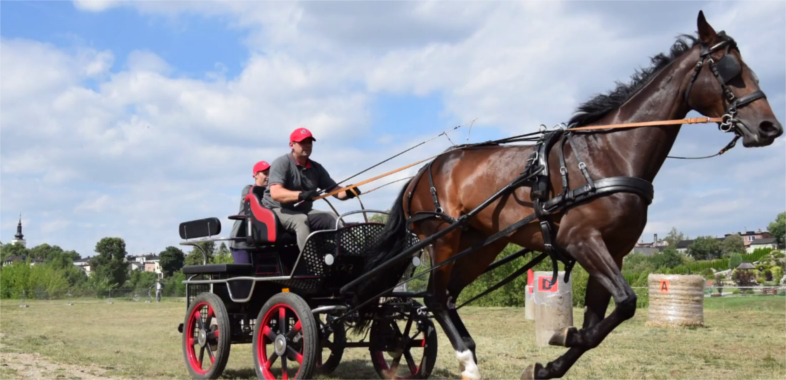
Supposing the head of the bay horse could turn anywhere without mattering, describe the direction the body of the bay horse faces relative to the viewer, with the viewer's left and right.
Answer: facing to the right of the viewer

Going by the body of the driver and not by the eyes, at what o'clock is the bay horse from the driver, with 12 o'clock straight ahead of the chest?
The bay horse is roughly at 12 o'clock from the driver.

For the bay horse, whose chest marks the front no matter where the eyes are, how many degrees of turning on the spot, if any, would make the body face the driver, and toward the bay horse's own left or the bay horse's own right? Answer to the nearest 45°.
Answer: approximately 135° to the bay horse's own left

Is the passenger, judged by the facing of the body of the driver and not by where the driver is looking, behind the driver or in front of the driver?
behind

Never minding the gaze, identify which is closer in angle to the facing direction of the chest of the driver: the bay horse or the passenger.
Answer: the bay horse

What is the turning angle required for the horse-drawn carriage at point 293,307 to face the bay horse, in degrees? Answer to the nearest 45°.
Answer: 0° — it already faces it

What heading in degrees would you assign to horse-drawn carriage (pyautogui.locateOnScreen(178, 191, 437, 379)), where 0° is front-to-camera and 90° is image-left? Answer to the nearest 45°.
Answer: approximately 315°
